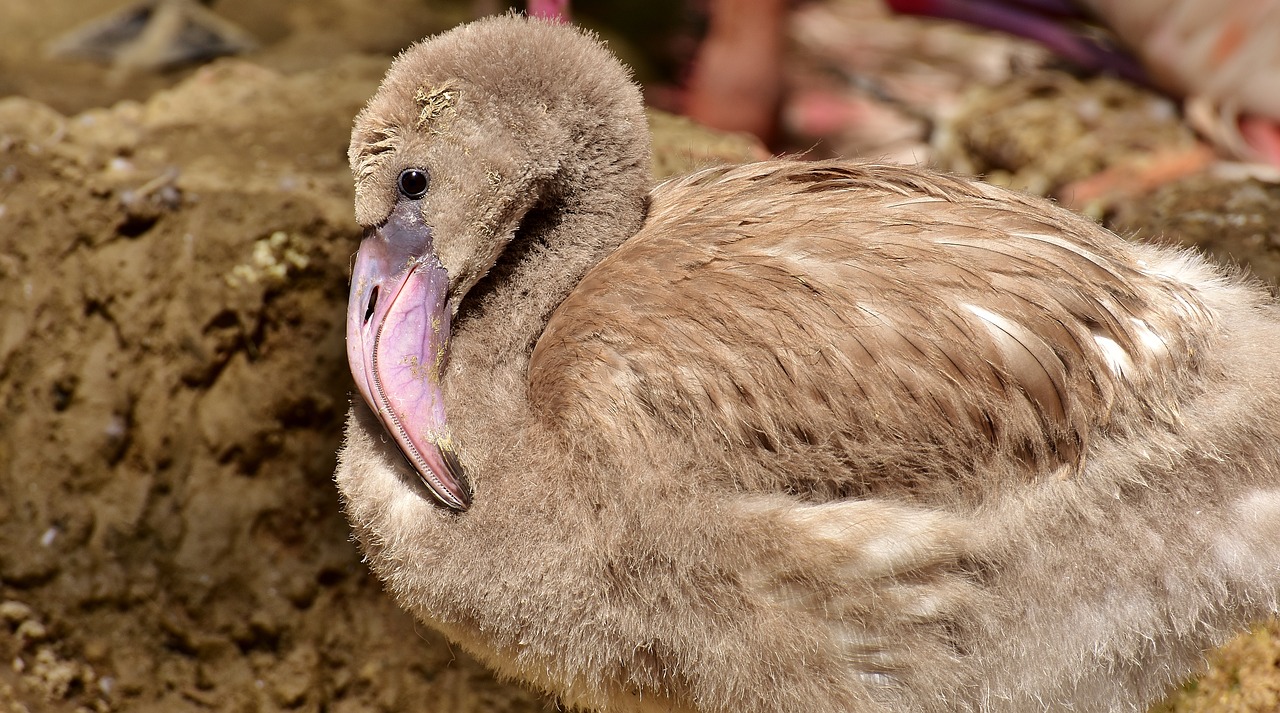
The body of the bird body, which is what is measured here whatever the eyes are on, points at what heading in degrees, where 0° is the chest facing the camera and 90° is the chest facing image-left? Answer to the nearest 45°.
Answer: approximately 90°
